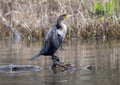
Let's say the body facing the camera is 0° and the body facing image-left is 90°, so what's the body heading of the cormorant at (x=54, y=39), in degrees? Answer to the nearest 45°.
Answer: approximately 270°
